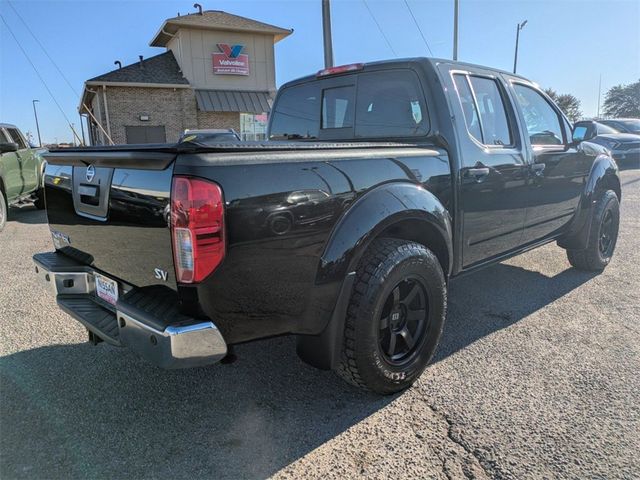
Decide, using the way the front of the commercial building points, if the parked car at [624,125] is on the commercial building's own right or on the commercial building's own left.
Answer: on the commercial building's own left

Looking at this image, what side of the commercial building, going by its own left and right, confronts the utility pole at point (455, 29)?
left

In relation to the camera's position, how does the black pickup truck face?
facing away from the viewer and to the right of the viewer

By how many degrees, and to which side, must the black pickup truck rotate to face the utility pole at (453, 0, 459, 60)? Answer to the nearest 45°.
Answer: approximately 45° to its left

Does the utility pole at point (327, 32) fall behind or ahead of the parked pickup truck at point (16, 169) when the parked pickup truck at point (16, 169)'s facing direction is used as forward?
behind

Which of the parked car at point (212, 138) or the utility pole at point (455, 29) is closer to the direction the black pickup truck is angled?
the utility pole

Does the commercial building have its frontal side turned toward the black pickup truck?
yes

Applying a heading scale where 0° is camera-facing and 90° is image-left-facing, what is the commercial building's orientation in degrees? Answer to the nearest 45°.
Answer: approximately 0°

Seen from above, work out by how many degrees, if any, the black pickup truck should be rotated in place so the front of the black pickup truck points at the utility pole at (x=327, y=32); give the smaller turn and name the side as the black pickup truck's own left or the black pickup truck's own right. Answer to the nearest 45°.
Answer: approximately 45° to the black pickup truck's own left

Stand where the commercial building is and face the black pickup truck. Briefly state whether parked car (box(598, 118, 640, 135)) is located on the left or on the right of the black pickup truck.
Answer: left

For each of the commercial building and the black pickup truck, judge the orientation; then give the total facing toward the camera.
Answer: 1
